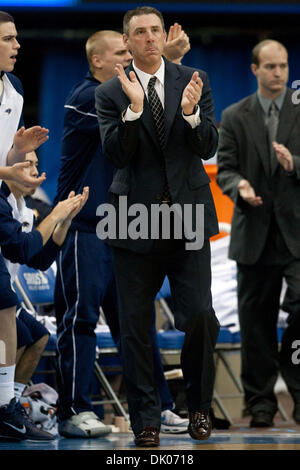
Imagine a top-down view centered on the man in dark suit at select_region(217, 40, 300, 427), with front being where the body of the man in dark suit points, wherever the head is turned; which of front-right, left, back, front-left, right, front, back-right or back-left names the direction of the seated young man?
right

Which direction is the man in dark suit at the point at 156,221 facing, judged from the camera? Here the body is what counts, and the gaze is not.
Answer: toward the camera

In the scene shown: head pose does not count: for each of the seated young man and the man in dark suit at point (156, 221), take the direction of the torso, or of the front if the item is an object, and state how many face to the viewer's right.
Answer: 1

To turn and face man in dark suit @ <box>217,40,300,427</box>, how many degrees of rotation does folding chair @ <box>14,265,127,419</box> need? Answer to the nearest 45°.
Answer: approximately 45° to its left

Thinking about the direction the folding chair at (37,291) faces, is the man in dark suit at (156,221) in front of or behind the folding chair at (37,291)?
in front

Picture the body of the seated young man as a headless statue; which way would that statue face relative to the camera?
to the viewer's right

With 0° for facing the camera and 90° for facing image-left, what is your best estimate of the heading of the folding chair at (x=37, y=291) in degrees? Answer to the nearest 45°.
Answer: approximately 315°

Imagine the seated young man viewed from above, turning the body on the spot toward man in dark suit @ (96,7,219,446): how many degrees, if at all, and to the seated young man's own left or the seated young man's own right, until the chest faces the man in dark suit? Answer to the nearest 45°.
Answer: approximately 45° to the seated young man's own right

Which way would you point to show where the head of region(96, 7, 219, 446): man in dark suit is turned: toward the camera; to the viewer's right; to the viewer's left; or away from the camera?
toward the camera
